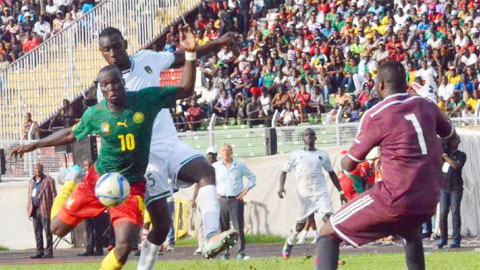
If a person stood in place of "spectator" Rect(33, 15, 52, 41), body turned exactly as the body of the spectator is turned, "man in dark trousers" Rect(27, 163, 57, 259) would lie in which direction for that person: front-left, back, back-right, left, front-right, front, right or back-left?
front

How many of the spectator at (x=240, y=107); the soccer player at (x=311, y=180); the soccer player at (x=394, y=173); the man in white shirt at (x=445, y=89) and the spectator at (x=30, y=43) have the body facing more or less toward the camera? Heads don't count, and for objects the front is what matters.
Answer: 4

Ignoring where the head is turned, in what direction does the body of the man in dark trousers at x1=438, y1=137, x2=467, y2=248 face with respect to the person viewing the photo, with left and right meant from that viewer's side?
facing the viewer and to the left of the viewer

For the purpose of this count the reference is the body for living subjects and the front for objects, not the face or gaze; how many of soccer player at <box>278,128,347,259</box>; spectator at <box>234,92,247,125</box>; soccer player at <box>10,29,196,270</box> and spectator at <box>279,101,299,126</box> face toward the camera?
4

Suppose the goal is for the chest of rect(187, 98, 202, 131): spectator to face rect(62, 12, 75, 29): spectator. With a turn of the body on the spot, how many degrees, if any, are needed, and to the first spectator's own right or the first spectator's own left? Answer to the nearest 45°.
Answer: approximately 90° to the first spectator's own right

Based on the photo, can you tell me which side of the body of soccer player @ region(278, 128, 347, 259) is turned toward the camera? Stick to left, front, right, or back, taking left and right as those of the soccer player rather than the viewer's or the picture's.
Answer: front

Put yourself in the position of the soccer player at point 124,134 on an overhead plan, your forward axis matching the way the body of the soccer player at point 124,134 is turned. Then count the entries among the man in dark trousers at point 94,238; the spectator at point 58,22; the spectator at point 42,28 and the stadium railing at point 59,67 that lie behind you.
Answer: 4

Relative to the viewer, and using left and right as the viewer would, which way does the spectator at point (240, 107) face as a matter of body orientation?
facing the viewer

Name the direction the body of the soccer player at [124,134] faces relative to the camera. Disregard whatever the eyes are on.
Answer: toward the camera

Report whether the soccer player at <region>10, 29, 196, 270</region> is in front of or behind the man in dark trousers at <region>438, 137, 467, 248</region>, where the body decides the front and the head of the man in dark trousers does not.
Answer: in front

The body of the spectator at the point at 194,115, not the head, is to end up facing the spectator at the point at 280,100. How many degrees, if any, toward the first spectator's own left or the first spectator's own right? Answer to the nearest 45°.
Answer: approximately 135° to the first spectator's own left

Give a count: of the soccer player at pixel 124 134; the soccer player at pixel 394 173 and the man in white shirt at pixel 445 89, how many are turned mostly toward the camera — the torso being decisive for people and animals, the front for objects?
2
